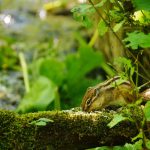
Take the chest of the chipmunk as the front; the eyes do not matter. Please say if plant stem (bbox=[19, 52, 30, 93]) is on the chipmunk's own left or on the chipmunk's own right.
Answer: on the chipmunk's own right

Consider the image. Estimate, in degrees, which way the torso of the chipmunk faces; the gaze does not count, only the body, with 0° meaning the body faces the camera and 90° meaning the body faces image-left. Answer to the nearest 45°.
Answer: approximately 90°
